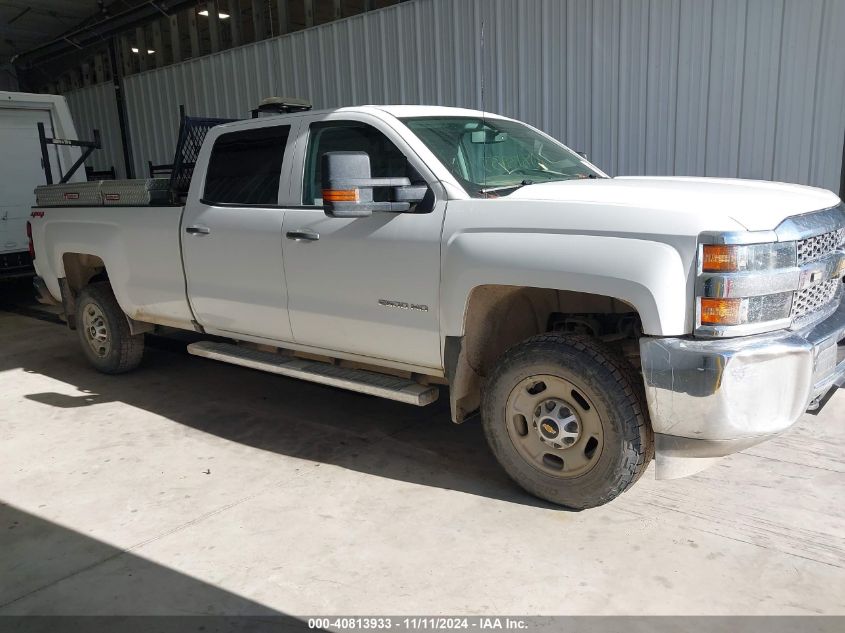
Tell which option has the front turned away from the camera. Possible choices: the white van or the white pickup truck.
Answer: the white van

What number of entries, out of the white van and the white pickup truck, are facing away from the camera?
1

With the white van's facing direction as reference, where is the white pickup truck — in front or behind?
behind

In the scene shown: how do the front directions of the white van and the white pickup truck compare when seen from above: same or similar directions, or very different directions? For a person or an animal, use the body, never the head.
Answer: very different directions

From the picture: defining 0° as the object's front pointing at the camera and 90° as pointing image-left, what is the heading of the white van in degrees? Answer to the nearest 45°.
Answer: approximately 180°

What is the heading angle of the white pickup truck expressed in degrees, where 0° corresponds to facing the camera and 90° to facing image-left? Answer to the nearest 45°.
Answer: approximately 315°

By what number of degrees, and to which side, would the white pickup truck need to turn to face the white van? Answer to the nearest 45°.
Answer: approximately 180°
